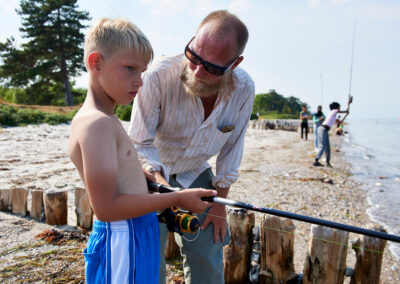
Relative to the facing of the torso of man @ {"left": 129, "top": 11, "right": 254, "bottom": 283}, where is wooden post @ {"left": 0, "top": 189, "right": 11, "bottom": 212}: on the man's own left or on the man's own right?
on the man's own right

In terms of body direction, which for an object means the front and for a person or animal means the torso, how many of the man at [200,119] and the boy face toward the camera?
1

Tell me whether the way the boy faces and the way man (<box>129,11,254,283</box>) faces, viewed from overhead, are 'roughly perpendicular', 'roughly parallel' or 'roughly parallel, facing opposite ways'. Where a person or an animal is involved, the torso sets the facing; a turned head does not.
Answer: roughly perpendicular

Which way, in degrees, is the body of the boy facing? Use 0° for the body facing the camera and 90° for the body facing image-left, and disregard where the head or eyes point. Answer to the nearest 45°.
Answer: approximately 270°

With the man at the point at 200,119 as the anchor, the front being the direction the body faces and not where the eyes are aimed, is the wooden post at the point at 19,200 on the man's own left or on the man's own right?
on the man's own right

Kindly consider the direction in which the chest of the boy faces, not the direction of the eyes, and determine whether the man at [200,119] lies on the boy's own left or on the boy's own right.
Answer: on the boy's own left

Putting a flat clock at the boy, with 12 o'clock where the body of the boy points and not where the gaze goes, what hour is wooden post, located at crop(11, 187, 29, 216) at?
The wooden post is roughly at 8 o'clock from the boy.
